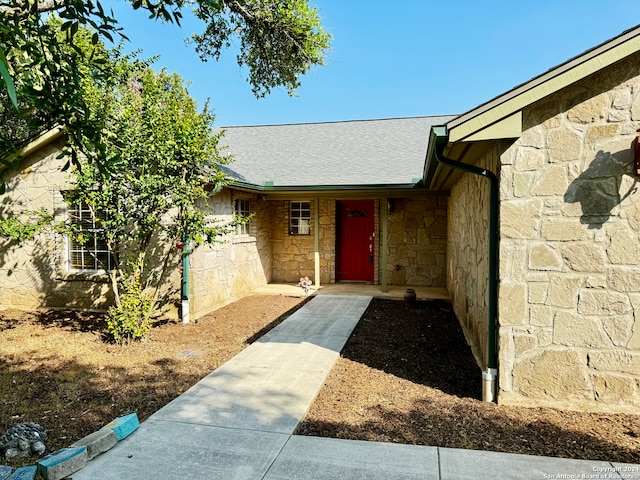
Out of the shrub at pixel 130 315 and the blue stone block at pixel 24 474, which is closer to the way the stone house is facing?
the blue stone block

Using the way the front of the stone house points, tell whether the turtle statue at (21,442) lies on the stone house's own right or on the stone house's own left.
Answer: on the stone house's own right

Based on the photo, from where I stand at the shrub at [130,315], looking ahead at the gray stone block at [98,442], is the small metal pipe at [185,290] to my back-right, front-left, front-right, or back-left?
back-left

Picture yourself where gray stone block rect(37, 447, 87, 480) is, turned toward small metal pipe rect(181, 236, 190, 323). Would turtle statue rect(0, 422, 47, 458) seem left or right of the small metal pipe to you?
left

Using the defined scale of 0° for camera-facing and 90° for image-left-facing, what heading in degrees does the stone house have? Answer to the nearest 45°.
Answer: approximately 0°

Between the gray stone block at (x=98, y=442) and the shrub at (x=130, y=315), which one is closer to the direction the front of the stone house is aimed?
the gray stone block

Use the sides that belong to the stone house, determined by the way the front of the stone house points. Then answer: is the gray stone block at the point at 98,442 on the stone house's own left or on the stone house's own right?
on the stone house's own right

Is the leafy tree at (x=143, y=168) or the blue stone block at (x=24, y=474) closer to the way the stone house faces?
the blue stone block

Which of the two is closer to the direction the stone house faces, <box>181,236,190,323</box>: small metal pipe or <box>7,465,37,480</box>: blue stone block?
the blue stone block

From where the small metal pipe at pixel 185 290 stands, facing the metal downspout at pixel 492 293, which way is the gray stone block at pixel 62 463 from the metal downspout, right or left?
right
